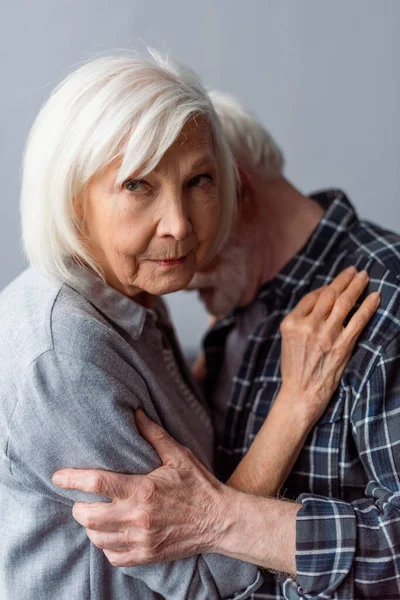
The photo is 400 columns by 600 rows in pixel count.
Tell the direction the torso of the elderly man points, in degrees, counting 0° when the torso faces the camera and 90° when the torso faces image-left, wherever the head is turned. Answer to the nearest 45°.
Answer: approximately 90°

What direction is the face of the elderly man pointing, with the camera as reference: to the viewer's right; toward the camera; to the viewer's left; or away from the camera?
to the viewer's left
